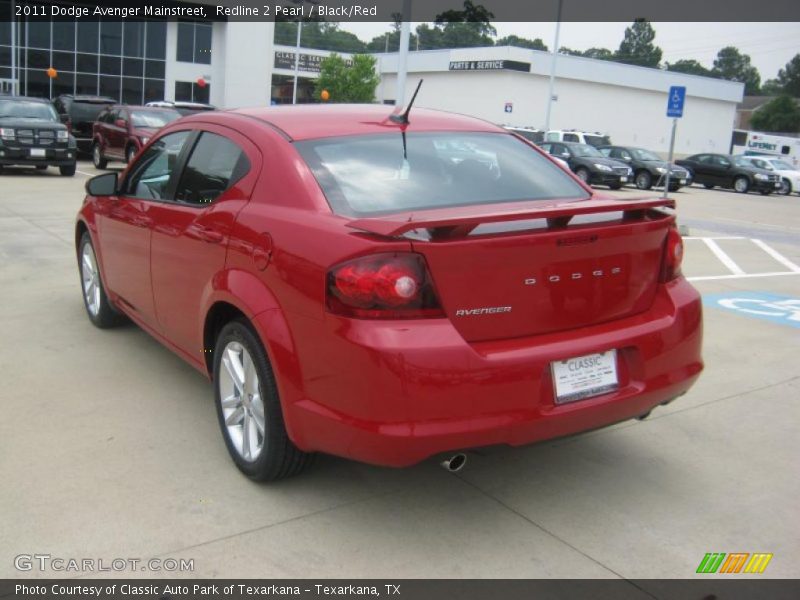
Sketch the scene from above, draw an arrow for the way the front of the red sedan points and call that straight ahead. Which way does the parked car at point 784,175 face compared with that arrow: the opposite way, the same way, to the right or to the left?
the opposite way

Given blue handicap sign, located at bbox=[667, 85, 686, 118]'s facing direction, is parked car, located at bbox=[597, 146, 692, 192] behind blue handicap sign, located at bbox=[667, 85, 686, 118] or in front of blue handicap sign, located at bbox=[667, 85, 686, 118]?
behind

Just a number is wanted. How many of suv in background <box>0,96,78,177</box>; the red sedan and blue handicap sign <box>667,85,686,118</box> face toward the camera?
2

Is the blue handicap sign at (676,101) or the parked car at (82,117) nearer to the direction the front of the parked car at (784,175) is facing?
the blue handicap sign

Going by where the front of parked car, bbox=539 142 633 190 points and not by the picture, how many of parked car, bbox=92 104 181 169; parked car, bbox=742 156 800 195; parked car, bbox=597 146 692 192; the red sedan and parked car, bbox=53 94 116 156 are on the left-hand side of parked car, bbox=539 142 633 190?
2

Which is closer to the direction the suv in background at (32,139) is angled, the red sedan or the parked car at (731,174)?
the red sedan

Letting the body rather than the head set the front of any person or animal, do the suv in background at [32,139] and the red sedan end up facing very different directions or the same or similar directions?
very different directions

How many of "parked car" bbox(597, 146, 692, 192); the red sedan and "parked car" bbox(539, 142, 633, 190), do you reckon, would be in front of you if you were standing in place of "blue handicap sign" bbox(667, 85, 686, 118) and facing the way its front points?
1

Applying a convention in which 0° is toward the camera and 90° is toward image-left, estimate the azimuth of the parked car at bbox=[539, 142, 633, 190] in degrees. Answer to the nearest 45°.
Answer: approximately 315°

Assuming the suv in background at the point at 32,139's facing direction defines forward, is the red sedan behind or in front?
in front

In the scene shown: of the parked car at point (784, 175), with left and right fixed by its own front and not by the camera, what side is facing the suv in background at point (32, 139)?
right

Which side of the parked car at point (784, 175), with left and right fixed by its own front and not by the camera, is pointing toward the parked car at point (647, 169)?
right
